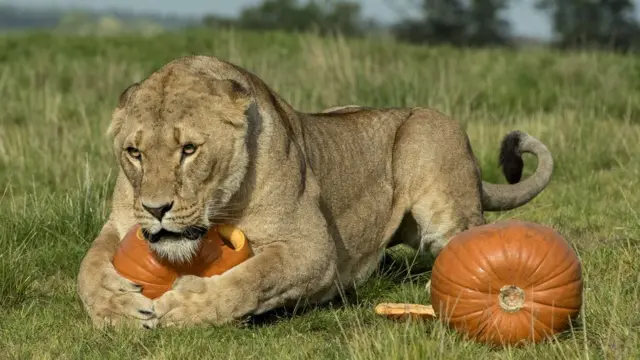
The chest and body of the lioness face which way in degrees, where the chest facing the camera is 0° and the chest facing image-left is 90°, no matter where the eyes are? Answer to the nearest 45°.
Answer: approximately 45°

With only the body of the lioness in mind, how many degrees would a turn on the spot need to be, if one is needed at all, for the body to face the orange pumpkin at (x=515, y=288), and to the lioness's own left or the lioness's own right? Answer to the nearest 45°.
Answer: approximately 90° to the lioness's own left
